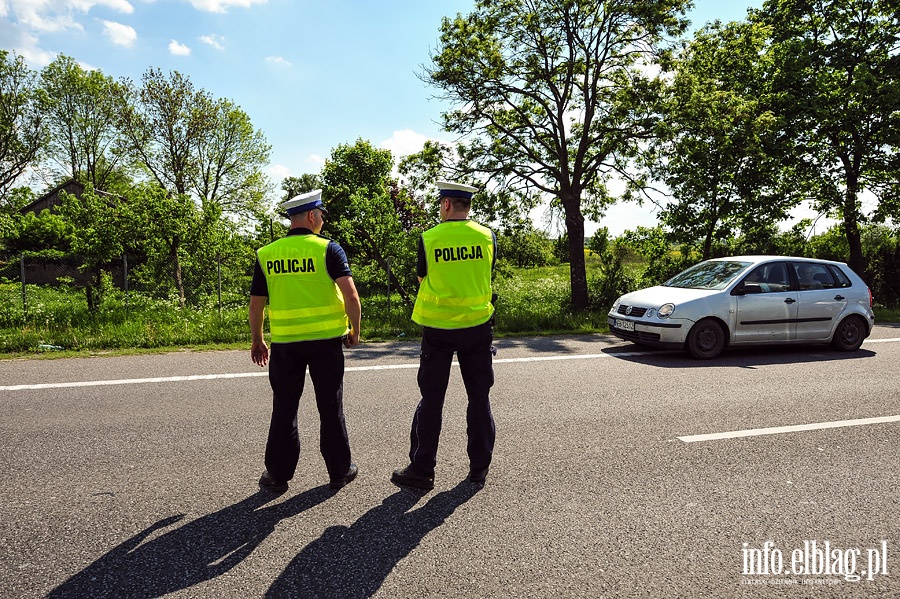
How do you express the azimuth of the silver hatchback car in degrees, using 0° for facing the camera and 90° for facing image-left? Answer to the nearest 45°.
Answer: approximately 45°

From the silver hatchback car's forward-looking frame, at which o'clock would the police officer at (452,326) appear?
The police officer is roughly at 11 o'clock from the silver hatchback car.

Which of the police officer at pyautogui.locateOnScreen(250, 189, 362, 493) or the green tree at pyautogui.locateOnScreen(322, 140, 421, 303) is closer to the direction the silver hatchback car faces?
the police officer

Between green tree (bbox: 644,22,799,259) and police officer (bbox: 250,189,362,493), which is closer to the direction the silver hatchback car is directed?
the police officer

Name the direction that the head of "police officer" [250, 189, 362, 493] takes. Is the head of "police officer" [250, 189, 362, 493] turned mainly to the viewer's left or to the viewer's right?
to the viewer's right

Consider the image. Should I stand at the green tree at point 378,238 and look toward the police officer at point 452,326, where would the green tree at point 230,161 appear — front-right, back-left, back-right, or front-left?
back-right

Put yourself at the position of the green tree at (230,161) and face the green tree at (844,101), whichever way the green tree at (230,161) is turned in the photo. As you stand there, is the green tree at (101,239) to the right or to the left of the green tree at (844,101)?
right

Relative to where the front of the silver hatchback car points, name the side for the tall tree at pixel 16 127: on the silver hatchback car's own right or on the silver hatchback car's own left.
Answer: on the silver hatchback car's own right
